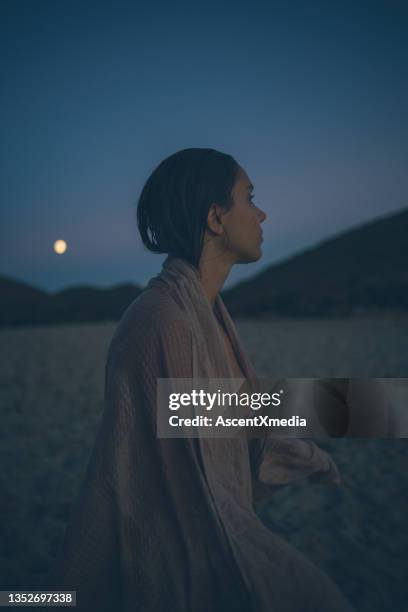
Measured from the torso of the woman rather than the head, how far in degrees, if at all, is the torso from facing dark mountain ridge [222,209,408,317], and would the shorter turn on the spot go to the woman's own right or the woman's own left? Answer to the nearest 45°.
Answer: approximately 90° to the woman's own left

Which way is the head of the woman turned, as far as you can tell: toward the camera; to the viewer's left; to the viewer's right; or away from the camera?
to the viewer's right

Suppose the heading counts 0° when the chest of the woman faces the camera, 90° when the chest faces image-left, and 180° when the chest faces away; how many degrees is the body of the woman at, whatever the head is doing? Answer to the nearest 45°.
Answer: approximately 270°
